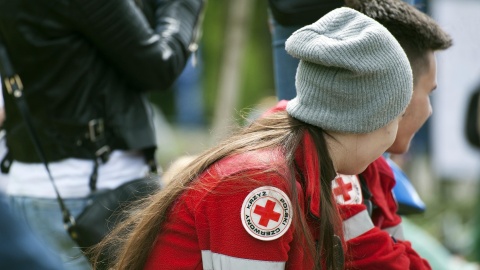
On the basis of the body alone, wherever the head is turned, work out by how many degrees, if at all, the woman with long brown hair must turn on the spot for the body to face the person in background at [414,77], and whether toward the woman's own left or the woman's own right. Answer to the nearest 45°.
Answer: approximately 45° to the woman's own left

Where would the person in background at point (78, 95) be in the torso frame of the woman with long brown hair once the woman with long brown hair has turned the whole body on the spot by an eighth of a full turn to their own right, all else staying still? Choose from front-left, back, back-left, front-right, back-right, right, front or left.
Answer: back

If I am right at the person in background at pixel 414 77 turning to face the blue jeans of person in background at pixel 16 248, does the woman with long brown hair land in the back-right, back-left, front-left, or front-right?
front-left

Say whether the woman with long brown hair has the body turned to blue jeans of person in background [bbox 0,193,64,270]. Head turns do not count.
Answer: no

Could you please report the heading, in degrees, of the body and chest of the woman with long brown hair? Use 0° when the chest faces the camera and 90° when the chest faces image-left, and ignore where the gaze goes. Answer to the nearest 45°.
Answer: approximately 270°

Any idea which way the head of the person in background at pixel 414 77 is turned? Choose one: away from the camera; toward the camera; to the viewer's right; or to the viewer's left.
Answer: to the viewer's right
